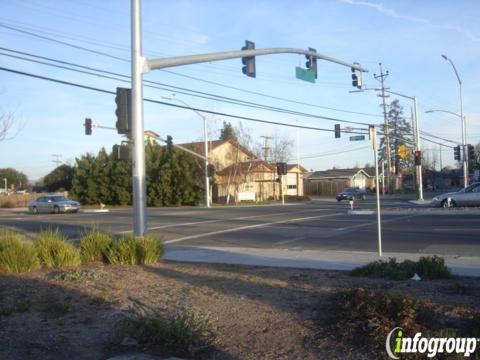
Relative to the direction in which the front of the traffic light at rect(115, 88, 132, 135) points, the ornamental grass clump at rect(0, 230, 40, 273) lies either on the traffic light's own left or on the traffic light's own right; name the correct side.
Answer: on the traffic light's own left

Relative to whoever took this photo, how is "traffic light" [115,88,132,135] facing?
facing away from the viewer and to the left of the viewer

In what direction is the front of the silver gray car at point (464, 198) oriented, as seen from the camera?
facing to the left of the viewer

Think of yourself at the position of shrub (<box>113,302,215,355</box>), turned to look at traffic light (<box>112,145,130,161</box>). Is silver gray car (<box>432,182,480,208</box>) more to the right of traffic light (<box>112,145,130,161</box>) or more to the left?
right

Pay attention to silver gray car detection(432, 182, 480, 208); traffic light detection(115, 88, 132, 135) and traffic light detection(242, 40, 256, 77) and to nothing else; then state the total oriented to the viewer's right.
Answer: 0

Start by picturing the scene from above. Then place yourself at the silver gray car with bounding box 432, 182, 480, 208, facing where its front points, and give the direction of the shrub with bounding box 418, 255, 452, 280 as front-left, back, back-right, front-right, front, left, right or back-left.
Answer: left

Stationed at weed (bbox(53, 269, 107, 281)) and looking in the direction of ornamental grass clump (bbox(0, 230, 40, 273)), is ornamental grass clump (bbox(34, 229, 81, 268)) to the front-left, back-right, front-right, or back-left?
front-right

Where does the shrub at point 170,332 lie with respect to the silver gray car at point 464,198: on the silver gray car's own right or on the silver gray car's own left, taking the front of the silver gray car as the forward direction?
on the silver gray car's own left

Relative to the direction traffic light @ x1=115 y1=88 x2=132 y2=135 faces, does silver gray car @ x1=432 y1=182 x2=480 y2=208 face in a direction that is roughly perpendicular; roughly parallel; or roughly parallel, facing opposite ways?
roughly parallel
